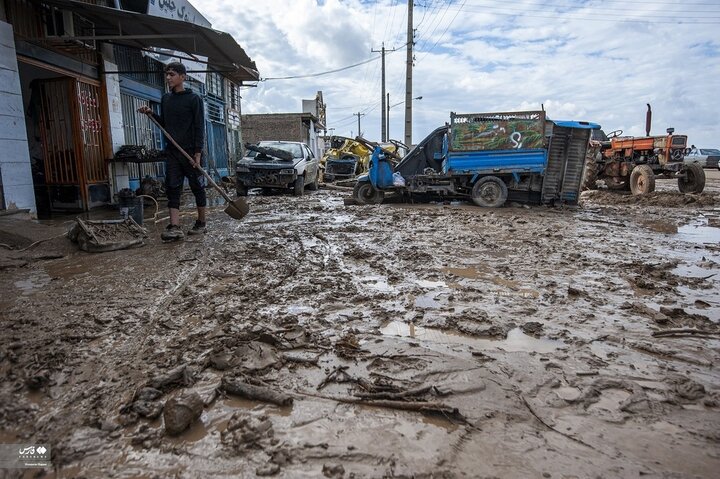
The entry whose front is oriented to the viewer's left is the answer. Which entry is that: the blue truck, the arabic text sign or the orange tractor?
the blue truck

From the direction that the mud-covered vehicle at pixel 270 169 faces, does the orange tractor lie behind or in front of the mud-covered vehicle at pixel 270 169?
behind

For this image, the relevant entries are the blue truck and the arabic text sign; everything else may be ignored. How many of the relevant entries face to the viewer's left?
1

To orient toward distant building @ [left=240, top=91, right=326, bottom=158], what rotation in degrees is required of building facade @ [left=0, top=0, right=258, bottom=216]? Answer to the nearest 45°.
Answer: approximately 90° to its left

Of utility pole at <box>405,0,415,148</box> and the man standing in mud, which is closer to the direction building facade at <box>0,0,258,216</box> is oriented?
the man standing in mud

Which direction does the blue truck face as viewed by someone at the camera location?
facing to the left of the viewer

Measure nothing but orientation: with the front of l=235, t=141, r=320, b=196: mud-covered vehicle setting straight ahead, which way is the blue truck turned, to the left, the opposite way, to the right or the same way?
to the right

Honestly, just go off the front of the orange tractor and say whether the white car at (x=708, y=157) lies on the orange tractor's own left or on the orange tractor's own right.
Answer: on the orange tractor's own left

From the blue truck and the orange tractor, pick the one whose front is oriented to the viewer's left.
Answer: the blue truck

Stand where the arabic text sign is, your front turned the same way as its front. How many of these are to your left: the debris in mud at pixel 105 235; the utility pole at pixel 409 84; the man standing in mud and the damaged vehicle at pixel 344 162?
2

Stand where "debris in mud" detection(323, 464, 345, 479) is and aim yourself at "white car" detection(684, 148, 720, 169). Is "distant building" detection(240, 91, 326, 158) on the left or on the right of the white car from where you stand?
left

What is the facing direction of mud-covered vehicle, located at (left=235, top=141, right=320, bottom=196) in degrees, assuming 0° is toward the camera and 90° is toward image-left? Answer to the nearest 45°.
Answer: approximately 45°

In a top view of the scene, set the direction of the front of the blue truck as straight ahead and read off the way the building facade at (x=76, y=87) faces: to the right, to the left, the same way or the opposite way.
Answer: the opposite way

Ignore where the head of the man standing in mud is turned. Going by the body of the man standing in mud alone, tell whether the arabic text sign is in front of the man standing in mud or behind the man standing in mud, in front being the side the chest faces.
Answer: behind

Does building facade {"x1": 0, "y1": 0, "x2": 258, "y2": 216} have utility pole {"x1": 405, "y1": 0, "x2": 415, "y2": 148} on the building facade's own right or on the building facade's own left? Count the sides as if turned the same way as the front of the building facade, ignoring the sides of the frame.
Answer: on the building facade's own left
